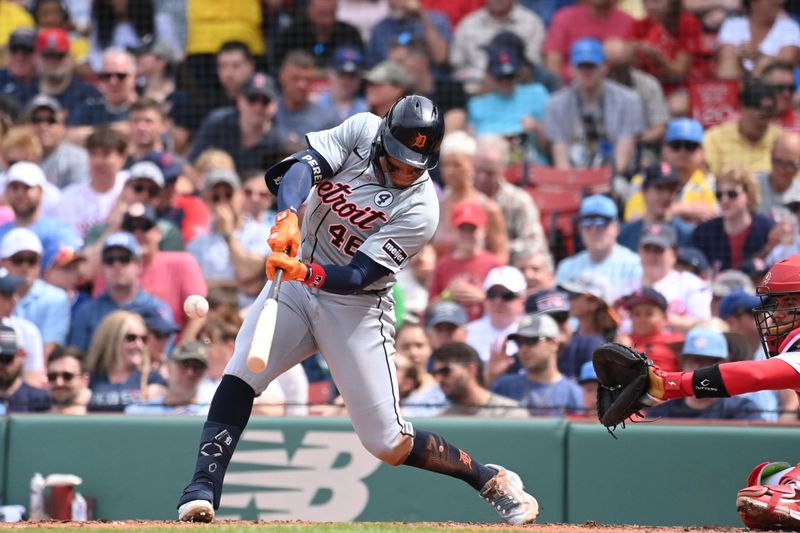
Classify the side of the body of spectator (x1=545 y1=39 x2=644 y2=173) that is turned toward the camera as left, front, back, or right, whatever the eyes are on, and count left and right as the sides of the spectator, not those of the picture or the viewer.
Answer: front

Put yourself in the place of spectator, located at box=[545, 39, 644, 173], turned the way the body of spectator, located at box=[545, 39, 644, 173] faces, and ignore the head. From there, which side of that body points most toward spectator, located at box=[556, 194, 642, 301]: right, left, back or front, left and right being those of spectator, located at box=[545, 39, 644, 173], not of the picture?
front

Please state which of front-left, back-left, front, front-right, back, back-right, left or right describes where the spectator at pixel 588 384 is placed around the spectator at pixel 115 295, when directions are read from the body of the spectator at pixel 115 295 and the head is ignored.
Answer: front-left

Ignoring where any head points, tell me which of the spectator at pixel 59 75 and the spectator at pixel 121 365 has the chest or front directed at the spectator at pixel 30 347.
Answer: the spectator at pixel 59 75

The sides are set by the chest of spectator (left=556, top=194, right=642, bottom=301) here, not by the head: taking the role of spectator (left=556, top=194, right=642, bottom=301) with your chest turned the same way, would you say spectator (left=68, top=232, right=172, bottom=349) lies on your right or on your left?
on your right

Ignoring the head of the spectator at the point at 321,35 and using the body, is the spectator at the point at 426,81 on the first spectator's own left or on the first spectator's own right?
on the first spectator's own left

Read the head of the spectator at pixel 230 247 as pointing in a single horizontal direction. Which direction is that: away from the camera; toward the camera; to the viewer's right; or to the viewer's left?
toward the camera

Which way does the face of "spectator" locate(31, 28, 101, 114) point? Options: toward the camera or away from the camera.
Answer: toward the camera

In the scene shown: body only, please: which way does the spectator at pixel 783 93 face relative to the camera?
toward the camera

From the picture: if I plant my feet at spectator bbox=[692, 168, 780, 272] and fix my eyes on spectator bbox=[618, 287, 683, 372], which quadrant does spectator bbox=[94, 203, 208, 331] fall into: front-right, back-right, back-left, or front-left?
front-right

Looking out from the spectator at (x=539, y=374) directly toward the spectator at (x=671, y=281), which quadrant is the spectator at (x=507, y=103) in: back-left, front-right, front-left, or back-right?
front-left

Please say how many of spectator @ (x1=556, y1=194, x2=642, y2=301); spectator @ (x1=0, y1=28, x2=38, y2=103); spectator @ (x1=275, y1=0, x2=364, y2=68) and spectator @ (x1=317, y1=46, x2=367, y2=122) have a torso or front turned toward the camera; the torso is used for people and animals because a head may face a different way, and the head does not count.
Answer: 4

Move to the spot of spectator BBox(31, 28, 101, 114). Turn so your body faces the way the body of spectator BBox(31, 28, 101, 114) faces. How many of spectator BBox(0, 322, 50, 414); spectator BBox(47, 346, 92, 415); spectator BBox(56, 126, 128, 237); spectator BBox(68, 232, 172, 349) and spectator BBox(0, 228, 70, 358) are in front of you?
5

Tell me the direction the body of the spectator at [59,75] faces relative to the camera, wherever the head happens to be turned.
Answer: toward the camera

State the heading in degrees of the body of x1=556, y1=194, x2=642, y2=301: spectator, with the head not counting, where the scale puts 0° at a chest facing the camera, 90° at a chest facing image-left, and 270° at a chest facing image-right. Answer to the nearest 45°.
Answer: approximately 0°

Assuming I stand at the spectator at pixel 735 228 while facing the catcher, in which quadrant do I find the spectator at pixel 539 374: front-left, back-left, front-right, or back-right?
front-right

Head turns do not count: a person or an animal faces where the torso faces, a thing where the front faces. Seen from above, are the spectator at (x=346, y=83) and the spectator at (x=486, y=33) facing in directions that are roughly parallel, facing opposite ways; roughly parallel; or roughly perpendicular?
roughly parallel

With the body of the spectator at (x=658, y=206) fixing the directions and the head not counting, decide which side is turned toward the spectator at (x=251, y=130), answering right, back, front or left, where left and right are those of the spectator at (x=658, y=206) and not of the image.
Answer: right

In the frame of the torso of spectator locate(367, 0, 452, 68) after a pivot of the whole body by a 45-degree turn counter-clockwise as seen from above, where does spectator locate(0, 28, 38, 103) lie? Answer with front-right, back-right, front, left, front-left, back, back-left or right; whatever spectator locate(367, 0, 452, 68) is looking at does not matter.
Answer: back-right

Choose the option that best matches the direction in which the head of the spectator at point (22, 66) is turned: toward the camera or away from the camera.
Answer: toward the camera
